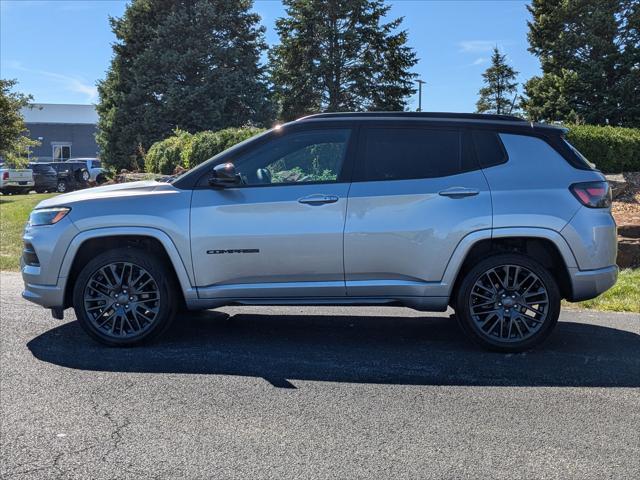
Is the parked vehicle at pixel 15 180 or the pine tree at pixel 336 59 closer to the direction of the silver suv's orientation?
the parked vehicle

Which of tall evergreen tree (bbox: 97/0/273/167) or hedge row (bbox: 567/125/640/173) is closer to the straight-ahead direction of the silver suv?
the tall evergreen tree

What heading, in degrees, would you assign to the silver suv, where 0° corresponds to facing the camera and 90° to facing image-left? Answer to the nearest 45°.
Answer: approximately 90°

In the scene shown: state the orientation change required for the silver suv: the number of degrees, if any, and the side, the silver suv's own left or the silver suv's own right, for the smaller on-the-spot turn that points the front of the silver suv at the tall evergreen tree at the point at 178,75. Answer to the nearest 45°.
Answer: approximately 90° to the silver suv's own right

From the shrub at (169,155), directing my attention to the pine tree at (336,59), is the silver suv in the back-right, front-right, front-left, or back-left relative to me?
back-right

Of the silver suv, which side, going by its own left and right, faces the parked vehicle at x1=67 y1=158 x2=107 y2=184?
right

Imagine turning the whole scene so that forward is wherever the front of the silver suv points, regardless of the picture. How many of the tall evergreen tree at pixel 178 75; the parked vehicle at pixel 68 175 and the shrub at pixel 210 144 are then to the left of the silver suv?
0

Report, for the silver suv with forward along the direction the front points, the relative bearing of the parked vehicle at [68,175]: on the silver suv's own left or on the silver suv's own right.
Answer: on the silver suv's own right

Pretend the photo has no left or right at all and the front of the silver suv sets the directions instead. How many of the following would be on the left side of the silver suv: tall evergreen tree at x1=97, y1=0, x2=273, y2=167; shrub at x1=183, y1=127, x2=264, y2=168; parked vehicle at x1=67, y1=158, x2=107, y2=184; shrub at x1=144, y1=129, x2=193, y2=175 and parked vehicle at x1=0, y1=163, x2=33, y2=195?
0

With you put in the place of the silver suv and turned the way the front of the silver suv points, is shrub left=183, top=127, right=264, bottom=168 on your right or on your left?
on your right

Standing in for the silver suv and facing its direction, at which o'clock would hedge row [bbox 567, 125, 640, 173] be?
The hedge row is roughly at 4 o'clock from the silver suv.

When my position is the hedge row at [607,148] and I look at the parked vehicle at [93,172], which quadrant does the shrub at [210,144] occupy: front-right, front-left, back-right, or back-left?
front-left

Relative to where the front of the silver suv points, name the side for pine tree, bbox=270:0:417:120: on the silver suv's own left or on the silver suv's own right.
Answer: on the silver suv's own right
